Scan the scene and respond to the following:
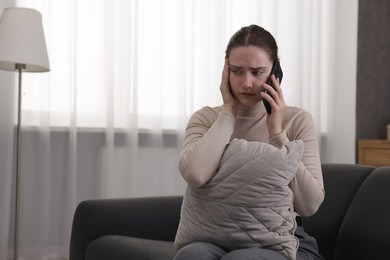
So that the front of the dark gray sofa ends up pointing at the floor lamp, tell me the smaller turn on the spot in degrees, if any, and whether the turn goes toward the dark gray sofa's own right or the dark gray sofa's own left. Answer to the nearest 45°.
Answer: approximately 45° to the dark gray sofa's own right

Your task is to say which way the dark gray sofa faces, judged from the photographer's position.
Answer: facing the viewer and to the left of the viewer
